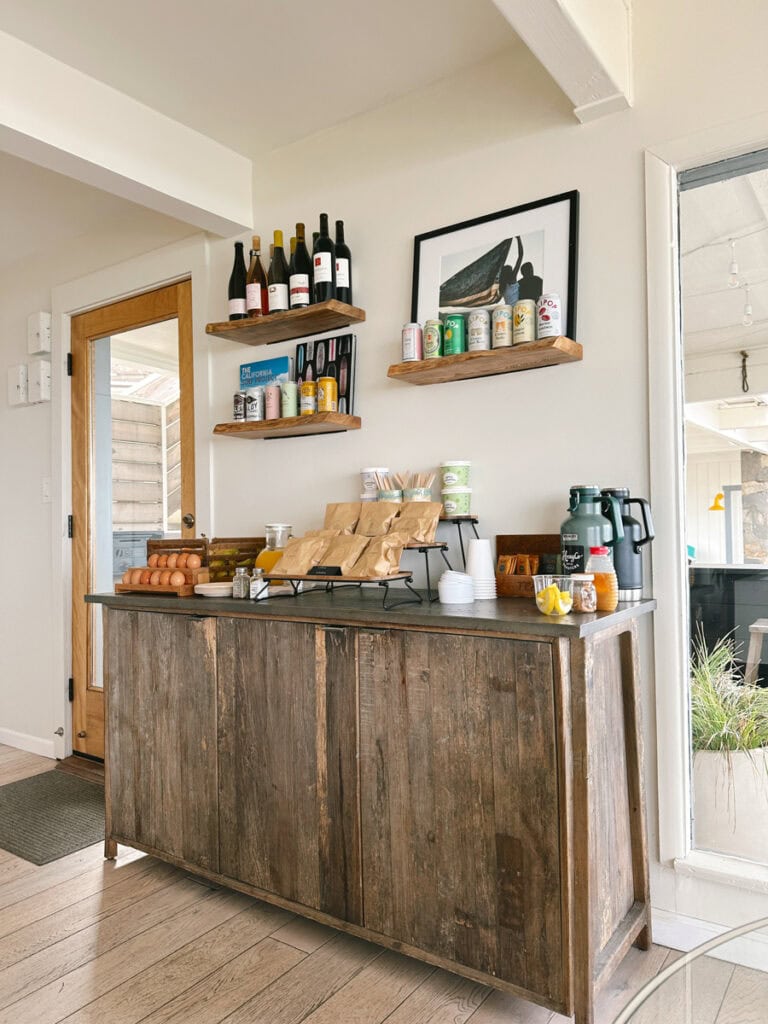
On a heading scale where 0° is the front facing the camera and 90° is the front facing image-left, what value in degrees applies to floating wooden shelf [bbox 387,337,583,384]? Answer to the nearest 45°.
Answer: approximately 45°

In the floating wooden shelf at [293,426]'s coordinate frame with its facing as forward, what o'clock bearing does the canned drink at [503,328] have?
The canned drink is roughly at 9 o'clock from the floating wooden shelf.

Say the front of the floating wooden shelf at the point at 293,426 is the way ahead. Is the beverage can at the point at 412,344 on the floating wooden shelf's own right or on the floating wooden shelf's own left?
on the floating wooden shelf's own left

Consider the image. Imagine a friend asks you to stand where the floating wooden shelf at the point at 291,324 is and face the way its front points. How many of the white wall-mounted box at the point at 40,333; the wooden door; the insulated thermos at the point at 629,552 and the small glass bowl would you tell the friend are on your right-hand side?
2

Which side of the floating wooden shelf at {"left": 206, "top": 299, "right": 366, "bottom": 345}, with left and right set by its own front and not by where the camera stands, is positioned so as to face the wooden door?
right

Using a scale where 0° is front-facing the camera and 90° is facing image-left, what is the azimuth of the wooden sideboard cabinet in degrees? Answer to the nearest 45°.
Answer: approximately 45°

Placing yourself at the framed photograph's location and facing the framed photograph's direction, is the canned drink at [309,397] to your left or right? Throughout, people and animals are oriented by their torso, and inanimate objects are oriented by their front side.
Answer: on your right
